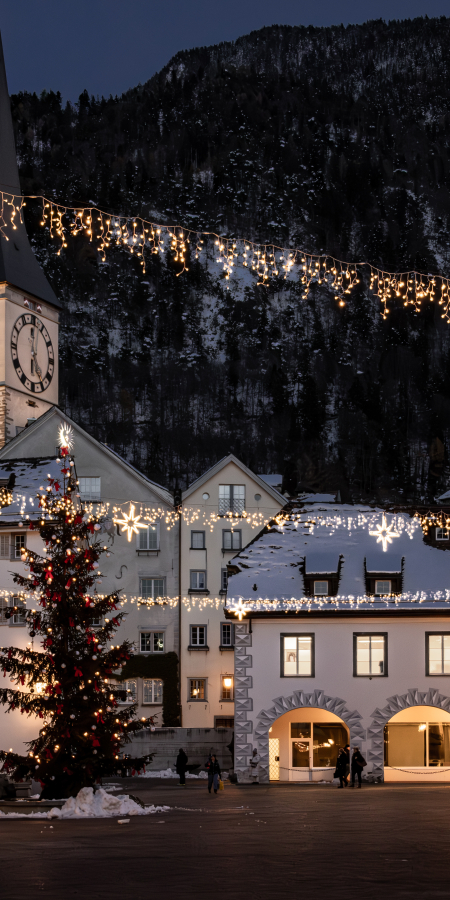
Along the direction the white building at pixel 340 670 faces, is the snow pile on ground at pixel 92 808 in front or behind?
in front

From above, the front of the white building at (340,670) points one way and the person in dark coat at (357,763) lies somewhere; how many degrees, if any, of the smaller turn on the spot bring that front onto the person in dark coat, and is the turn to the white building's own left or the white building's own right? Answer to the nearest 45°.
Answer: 0° — it already faces them

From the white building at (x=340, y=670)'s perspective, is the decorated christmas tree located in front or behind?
in front

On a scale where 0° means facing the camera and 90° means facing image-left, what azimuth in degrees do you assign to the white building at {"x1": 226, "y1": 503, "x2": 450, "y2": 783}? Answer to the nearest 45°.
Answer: approximately 0°
